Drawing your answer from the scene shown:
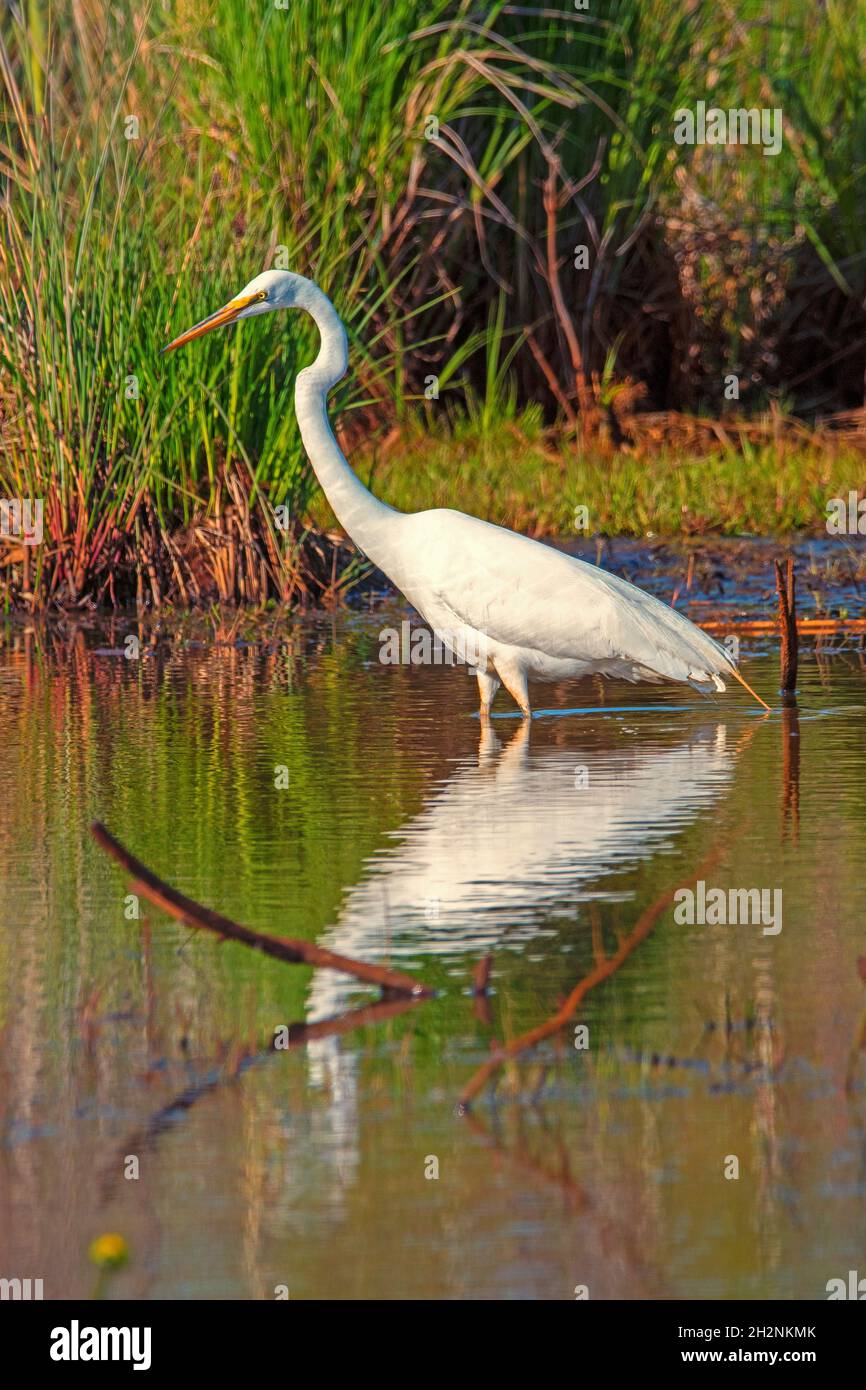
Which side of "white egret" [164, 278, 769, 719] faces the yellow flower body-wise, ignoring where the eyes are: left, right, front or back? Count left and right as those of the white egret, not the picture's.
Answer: left

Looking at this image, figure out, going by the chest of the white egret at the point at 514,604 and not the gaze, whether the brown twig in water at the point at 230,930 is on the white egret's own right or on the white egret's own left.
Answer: on the white egret's own left

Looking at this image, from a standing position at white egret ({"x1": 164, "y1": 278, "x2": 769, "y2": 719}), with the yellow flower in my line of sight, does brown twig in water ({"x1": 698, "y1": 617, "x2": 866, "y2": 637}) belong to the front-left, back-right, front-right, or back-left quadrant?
back-left

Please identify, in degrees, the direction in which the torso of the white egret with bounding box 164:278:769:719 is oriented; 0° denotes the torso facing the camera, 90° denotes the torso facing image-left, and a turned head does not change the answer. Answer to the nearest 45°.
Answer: approximately 90°

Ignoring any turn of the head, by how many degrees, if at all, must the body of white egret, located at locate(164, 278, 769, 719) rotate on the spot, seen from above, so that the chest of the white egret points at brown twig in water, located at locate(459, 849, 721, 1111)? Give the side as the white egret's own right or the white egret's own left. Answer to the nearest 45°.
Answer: approximately 90° to the white egret's own left

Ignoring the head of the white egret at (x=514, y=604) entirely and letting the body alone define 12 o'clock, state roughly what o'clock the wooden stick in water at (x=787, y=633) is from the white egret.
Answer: The wooden stick in water is roughly at 6 o'clock from the white egret.

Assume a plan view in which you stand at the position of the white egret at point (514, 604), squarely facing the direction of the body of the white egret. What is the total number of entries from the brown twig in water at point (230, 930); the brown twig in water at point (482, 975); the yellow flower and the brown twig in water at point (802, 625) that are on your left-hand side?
3

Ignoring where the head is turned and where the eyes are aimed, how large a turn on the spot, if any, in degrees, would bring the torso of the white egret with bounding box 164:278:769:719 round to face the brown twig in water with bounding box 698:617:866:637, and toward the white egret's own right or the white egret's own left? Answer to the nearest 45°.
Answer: approximately 135° to the white egret's own right

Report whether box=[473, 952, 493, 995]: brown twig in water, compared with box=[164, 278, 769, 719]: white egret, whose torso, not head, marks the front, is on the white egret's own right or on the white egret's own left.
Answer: on the white egret's own left
